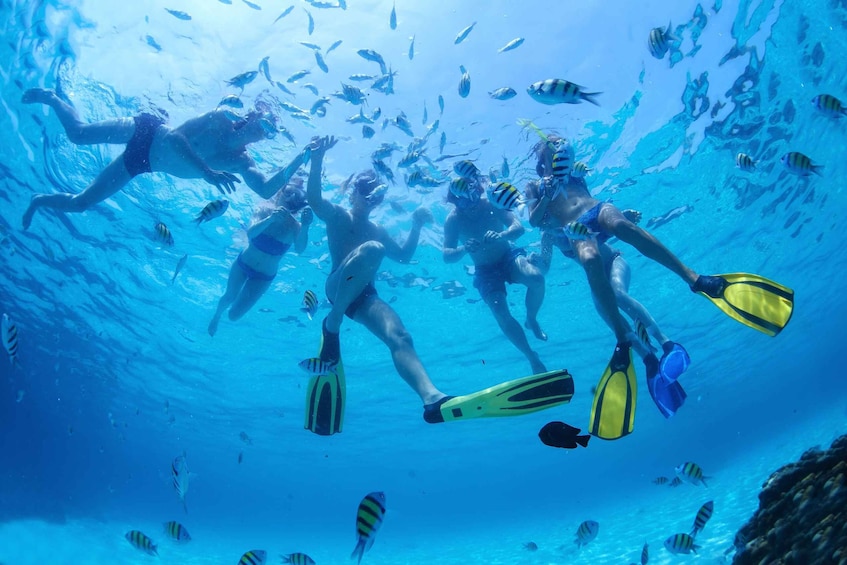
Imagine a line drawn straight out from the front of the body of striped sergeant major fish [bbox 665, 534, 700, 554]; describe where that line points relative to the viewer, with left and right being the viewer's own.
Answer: facing to the left of the viewer

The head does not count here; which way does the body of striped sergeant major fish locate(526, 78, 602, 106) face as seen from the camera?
to the viewer's left

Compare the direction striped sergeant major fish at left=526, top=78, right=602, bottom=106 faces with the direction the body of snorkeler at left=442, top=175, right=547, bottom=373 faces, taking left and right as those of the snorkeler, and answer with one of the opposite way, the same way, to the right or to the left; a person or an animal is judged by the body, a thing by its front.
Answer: to the right

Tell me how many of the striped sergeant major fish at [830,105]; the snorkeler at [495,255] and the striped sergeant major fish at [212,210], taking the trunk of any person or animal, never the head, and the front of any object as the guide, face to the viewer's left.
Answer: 1

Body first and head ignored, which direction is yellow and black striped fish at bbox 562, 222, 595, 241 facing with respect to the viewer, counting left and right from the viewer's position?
facing to the left of the viewer
